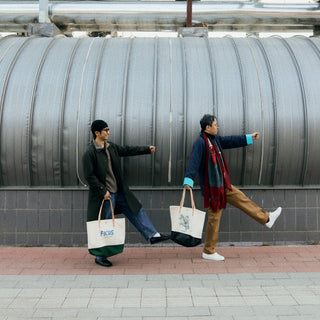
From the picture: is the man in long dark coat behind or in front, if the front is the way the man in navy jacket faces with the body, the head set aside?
behind

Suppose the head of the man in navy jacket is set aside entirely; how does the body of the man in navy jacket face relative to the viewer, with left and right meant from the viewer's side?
facing to the right of the viewer

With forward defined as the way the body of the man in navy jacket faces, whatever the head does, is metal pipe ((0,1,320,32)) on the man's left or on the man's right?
on the man's left
